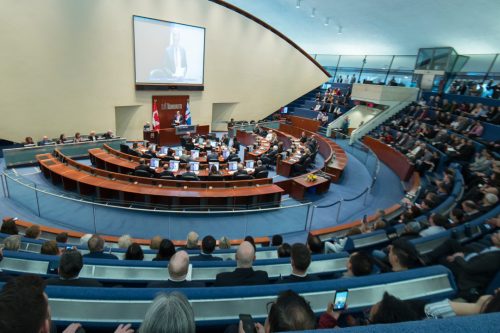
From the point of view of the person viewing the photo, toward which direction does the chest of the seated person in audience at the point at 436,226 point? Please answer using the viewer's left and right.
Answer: facing away from the viewer and to the left of the viewer

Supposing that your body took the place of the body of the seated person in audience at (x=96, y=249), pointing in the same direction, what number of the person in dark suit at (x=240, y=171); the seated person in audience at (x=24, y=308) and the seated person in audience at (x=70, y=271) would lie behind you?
2

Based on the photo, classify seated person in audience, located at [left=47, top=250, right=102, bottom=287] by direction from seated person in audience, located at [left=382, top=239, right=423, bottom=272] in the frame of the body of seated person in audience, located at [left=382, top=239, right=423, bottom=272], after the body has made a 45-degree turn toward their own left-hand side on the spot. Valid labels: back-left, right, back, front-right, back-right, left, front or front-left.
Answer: front-left

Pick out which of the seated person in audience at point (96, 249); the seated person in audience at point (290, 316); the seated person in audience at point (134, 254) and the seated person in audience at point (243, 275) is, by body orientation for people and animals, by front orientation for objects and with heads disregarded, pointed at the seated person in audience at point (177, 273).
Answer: the seated person in audience at point (290, 316)

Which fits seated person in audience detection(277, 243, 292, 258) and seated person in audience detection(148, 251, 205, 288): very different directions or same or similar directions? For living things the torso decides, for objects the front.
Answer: same or similar directions

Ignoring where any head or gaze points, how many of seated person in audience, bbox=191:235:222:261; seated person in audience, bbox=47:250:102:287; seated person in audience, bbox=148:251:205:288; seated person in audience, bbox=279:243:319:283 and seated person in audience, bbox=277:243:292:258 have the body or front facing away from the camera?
5

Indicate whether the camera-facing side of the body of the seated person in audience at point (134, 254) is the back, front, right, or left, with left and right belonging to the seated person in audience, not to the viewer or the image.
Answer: back

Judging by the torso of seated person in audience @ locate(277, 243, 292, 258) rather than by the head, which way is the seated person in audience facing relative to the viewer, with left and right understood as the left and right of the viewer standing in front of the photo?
facing away from the viewer

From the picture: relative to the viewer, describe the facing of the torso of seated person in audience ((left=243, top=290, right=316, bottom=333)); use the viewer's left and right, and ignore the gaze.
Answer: facing away from the viewer and to the left of the viewer

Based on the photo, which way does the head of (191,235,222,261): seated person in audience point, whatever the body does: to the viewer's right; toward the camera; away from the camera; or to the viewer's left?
away from the camera

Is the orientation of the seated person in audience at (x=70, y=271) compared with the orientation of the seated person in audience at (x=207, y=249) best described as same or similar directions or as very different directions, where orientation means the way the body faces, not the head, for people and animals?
same or similar directions

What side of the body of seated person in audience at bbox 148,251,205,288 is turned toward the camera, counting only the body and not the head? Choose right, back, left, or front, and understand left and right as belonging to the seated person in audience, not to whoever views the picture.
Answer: back

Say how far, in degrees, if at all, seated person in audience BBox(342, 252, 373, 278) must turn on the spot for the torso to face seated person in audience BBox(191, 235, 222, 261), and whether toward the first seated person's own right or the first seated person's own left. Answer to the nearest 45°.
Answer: approximately 45° to the first seated person's own left

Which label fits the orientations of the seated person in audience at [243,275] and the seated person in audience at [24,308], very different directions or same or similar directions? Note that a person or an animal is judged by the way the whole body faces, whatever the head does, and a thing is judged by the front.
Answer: same or similar directions

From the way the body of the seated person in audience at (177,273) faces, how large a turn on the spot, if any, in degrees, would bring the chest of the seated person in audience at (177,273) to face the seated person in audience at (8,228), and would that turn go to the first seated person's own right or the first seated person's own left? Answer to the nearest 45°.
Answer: approximately 45° to the first seated person's own left

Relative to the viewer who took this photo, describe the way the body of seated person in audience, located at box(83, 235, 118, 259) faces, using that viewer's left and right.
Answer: facing away from the viewer

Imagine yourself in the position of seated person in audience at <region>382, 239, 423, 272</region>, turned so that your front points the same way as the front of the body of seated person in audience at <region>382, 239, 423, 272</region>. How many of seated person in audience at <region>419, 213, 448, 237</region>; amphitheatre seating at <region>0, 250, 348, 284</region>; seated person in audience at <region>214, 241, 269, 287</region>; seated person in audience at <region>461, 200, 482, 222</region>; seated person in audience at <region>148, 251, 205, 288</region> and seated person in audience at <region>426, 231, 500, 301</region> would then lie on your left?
3

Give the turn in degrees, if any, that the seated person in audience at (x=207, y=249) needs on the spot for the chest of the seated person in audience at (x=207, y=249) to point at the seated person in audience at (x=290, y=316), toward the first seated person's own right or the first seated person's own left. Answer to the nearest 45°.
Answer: approximately 180°

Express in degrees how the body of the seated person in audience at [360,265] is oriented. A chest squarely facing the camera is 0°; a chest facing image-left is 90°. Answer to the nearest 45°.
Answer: approximately 135°

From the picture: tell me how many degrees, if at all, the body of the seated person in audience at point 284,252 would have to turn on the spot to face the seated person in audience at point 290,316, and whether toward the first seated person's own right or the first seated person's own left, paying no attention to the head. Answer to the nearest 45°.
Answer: approximately 180°

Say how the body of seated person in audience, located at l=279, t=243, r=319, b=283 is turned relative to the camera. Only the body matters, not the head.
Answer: away from the camera

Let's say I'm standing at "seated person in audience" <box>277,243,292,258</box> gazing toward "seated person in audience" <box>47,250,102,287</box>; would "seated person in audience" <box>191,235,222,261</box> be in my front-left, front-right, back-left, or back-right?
front-right
